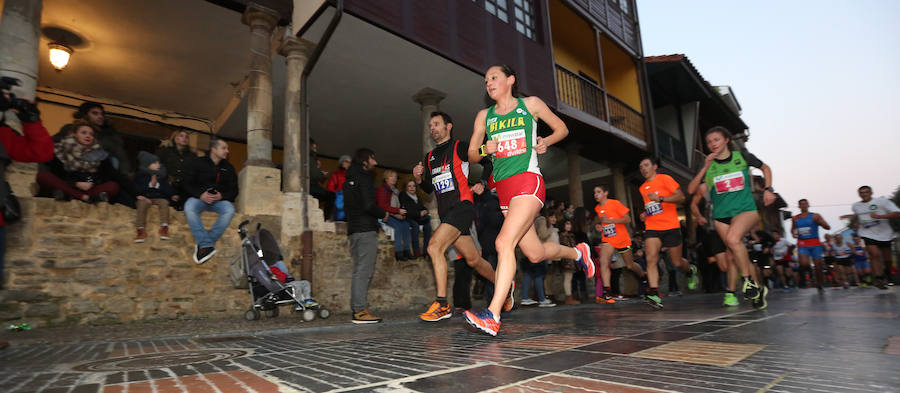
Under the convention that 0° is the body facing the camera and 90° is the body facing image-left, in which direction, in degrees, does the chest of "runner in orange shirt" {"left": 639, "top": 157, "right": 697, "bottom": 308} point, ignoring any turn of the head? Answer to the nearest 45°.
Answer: approximately 45°

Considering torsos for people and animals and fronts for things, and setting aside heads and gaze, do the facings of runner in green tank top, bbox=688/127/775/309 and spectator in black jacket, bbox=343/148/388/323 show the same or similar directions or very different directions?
very different directions

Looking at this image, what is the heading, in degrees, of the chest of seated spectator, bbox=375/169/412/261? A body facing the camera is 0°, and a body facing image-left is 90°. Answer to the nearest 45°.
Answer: approximately 315°

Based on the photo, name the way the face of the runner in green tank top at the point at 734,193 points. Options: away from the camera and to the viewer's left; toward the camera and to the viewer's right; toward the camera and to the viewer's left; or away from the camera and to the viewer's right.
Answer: toward the camera and to the viewer's left

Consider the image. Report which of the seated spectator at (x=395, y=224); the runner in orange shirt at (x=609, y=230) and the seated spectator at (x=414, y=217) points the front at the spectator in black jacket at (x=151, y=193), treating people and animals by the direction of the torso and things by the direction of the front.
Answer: the runner in orange shirt

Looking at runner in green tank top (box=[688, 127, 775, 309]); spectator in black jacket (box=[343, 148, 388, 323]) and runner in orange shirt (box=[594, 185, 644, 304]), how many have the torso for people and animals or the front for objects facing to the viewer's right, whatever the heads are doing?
1

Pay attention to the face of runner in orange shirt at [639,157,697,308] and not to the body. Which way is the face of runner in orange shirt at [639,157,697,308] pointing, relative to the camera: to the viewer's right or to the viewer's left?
to the viewer's left

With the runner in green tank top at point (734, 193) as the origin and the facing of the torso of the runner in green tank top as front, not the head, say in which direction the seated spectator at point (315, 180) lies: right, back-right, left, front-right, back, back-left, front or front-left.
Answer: front-right

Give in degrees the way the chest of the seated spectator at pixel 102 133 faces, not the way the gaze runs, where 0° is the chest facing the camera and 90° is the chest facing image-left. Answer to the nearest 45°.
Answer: approximately 315°

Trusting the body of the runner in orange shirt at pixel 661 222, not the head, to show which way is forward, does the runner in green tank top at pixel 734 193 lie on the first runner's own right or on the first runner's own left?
on the first runner's own left

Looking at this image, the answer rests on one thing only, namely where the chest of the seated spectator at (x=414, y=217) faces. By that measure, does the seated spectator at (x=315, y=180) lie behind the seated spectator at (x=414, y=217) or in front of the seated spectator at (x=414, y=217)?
behind

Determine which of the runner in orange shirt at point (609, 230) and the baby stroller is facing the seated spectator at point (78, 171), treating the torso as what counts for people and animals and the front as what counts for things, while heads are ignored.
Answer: the runner in orange shirt

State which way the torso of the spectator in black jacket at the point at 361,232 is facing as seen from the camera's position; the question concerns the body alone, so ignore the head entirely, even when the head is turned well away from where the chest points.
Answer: to the viewer's right

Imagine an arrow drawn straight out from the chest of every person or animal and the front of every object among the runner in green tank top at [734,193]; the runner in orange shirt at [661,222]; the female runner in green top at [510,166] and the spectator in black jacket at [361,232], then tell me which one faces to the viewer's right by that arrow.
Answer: the spectator in black jacket

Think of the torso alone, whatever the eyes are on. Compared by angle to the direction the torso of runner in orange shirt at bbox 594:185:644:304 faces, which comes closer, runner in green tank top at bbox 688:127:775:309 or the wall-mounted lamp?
the wall-mounted lamp
